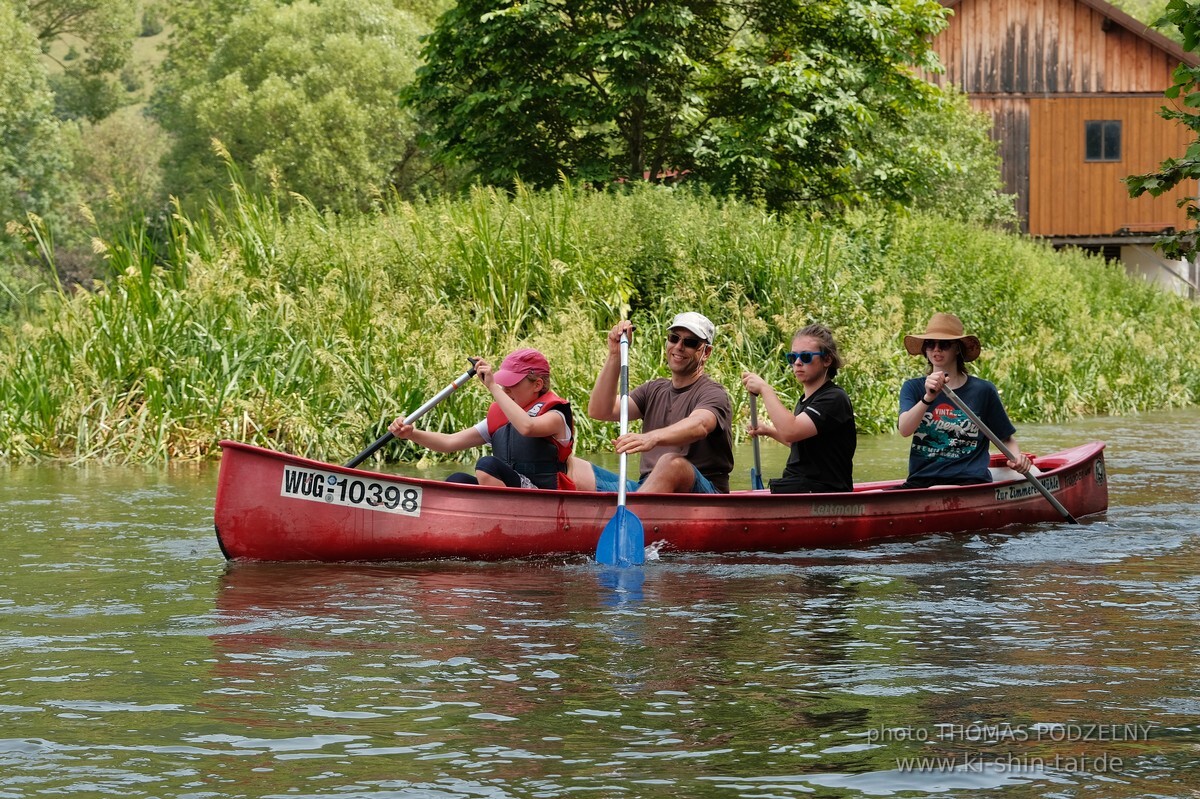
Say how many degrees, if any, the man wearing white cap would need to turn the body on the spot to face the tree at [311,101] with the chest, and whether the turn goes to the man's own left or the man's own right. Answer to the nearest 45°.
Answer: approximately 135° to the man's own right

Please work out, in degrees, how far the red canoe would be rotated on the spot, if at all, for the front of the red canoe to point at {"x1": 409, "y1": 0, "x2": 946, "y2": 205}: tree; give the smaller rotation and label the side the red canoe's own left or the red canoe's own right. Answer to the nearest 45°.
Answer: approximately 90° to the red canoe's own right

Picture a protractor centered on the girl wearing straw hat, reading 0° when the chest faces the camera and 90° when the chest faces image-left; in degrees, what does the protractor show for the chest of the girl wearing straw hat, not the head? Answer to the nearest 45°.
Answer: approximately 0°

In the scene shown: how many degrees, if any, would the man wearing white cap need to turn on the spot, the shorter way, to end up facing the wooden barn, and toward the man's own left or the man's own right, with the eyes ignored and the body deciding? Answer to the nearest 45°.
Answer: approximately 135° to the man's own right

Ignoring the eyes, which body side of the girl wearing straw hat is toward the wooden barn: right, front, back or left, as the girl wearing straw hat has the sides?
back

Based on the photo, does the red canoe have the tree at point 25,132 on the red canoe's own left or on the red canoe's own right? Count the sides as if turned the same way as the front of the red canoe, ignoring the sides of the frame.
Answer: on the red canoe's own right

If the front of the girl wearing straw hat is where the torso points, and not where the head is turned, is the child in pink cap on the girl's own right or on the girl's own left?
on the girl's own right

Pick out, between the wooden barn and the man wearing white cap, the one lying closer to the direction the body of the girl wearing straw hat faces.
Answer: the man wearing white cap

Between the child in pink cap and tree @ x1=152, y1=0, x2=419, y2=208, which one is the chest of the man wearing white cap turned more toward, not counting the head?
the child in pink cap

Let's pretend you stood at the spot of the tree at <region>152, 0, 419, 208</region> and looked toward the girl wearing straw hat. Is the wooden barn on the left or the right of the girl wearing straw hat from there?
left

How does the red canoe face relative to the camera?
to the viewer's left
